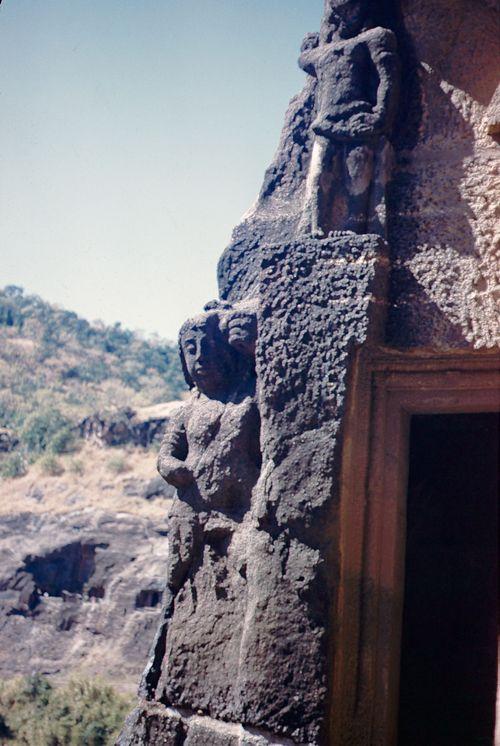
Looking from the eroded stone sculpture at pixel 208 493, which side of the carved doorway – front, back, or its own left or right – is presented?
right

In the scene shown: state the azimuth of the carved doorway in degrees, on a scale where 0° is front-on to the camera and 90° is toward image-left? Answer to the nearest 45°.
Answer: approximately 0°
